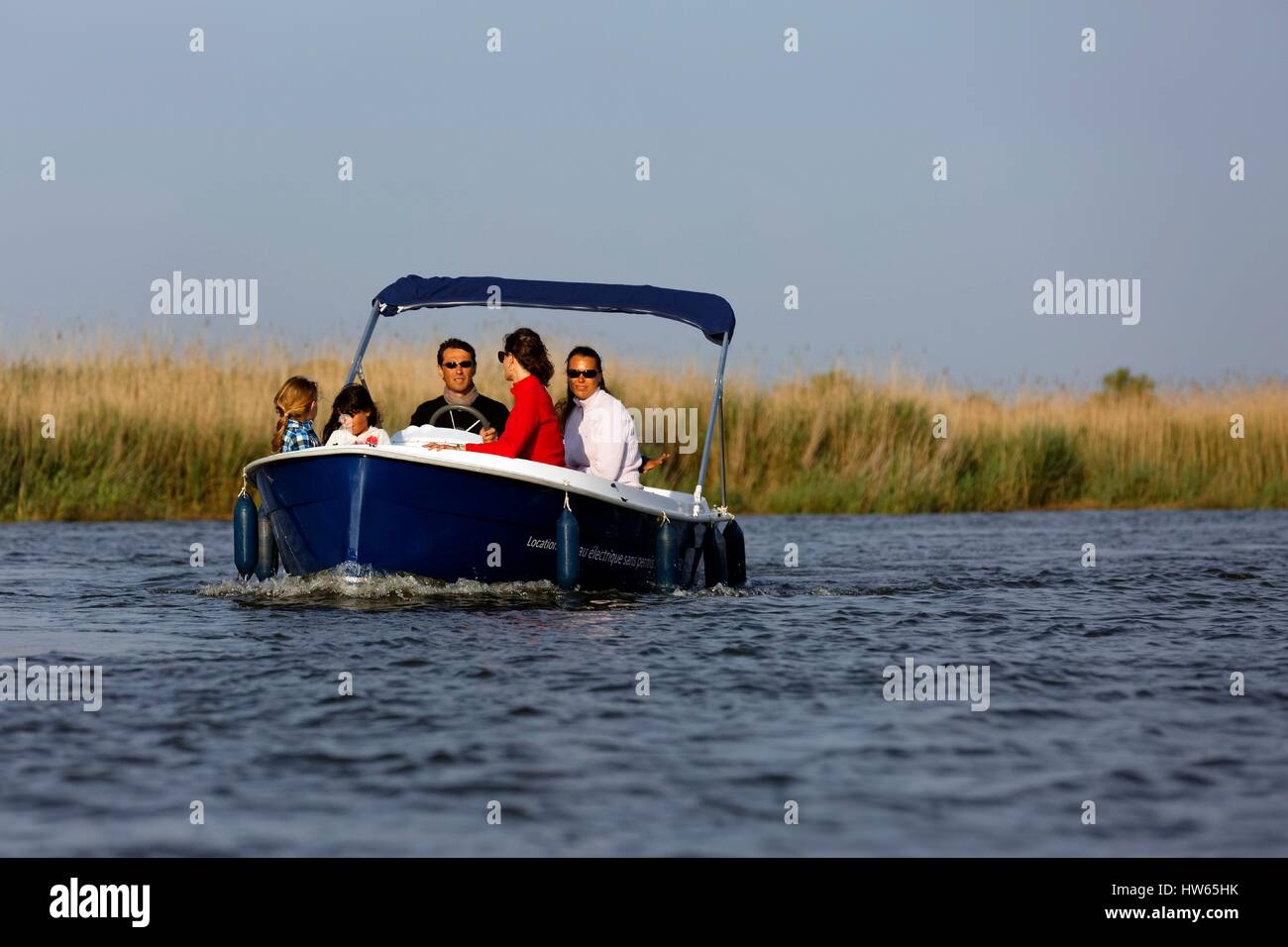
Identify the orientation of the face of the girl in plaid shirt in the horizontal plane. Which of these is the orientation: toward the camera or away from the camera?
away from the camera

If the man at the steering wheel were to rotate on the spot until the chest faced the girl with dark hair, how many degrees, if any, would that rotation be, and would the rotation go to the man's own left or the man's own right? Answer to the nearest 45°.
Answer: approximately 45° to the man's own right

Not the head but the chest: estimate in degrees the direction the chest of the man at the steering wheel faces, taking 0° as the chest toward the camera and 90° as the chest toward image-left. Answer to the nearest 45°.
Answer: approximately 0°

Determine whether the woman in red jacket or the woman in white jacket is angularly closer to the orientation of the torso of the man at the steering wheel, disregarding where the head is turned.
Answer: the woman in red jacket

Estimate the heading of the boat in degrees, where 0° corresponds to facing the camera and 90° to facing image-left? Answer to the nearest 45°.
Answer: approximately 45°
